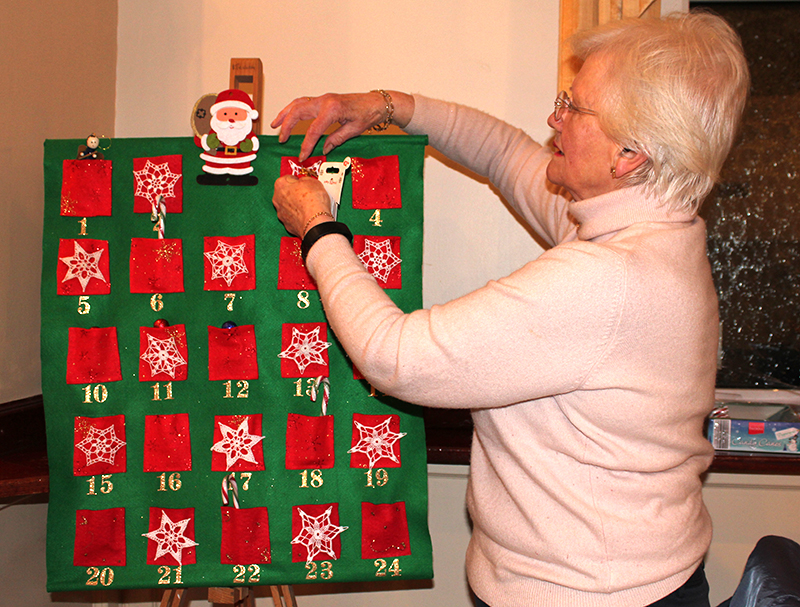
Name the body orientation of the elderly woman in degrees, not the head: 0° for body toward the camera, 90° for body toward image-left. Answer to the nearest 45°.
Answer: approximately 90°

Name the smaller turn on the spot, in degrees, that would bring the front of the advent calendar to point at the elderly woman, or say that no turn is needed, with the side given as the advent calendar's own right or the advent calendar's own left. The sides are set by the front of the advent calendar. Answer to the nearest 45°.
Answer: approximately 45° to the advent calendar's own left

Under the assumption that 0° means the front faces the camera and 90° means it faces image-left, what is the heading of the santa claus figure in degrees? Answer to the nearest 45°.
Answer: approximately 0°

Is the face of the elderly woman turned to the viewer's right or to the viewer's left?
to the viewer's left

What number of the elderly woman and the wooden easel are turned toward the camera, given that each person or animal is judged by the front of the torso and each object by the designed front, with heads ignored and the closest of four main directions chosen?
1
